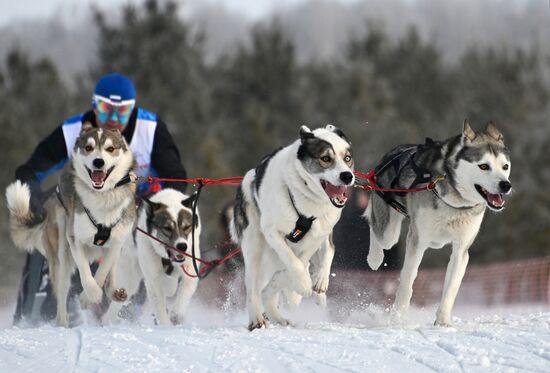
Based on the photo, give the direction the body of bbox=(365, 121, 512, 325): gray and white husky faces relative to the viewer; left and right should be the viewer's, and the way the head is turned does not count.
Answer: facing the viewer and to the right of the viewer

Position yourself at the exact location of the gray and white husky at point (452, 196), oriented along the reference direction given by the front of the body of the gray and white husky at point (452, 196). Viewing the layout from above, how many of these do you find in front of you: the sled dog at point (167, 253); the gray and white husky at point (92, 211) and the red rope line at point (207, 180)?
0

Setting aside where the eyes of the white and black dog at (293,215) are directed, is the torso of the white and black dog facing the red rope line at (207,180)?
no

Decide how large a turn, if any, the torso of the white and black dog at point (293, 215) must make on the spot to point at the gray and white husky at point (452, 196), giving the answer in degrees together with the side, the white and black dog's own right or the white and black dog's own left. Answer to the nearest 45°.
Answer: approximately 45° to the white and black dog's own left

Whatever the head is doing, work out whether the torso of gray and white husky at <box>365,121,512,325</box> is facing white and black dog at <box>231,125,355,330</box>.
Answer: no

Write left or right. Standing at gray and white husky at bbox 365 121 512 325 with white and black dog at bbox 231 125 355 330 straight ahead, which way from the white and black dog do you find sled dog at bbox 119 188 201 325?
right

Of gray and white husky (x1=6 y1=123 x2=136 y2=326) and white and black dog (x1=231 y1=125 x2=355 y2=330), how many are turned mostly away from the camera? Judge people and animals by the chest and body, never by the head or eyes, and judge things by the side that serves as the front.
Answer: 0

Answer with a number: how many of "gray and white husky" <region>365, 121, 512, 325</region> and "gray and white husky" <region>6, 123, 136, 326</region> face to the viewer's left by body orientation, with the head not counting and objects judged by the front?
0

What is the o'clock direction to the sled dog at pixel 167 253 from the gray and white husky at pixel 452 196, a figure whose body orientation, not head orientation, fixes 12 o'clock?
The sled dog is roughly at 5 o'clock from the gray and white husky.

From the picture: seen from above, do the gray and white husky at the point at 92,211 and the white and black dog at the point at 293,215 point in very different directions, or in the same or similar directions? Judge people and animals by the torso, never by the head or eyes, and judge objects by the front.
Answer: same or similar directions

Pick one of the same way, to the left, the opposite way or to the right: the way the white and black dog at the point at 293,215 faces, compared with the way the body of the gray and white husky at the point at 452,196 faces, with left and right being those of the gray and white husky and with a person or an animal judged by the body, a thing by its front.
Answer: the same way

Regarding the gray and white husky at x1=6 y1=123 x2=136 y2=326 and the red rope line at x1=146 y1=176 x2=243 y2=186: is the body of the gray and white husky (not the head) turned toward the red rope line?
no
